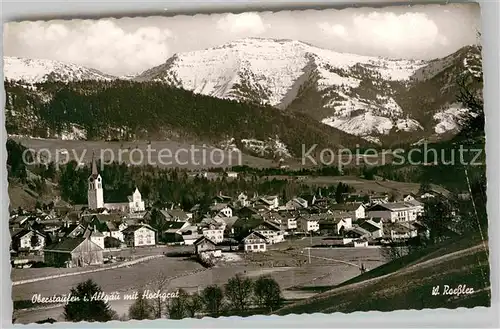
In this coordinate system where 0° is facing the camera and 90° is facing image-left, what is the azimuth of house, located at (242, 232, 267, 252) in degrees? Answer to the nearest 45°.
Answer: approximately 0°

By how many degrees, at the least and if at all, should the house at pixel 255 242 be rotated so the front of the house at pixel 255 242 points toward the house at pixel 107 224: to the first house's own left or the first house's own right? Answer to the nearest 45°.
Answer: approximately 90° to the first house's own right

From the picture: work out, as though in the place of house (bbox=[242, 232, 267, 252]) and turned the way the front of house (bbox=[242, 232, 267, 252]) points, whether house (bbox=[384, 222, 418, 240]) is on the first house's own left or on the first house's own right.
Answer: on the first house's own left
